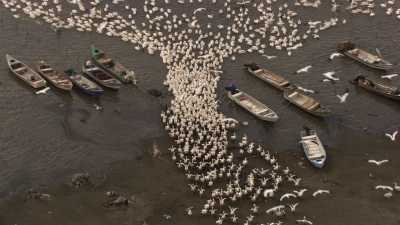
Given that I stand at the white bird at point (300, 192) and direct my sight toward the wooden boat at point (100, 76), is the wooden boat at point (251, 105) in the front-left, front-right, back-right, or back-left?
front-right

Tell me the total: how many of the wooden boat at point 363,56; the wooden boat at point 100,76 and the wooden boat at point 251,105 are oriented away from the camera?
0

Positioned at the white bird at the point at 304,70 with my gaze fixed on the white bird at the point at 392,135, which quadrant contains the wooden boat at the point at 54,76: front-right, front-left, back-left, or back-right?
back-right

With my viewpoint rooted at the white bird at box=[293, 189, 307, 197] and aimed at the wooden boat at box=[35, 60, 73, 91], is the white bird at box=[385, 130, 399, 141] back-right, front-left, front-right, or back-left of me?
back-right

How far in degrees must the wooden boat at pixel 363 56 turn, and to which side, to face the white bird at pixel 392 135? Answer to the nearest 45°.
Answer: approximately 45° to its right

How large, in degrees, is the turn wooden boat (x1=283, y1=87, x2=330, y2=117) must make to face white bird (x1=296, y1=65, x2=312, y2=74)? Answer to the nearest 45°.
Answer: approximately 135° to its left

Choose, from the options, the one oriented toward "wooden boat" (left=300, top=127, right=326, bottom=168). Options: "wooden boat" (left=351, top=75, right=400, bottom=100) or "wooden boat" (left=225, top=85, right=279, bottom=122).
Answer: "wooden boat" (left=225, top=85, right=279, bottom=122)

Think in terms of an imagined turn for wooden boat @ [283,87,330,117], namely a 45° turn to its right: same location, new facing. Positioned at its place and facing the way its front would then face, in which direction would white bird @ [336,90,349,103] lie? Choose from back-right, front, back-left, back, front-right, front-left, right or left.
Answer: back-left

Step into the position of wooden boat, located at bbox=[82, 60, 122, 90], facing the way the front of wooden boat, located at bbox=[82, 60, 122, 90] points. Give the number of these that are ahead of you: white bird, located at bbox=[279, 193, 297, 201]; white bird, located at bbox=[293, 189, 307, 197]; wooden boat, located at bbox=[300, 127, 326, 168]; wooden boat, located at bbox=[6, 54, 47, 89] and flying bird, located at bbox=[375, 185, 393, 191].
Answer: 4

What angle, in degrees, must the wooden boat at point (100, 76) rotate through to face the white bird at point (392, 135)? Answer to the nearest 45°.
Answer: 0° — it already faces it

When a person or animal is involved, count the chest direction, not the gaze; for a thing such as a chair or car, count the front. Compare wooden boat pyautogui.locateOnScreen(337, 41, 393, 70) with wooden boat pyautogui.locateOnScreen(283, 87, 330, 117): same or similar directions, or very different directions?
same or similar directions

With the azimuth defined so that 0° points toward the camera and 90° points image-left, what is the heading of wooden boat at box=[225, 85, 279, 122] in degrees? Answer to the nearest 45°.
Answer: approximately 315°
